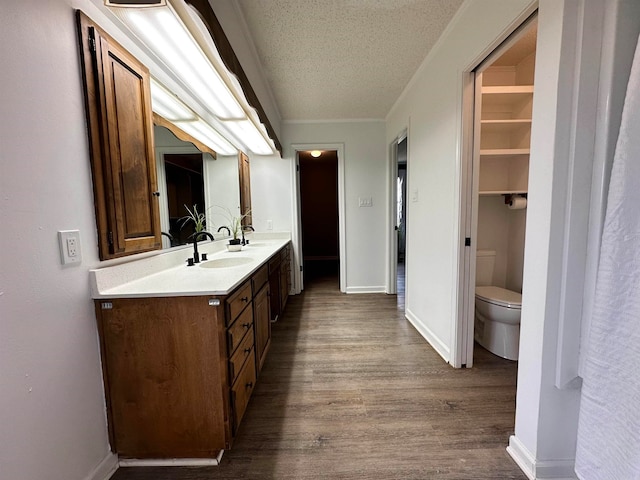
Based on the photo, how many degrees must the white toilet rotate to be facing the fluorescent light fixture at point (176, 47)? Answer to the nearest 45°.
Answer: approximately 90° to its right

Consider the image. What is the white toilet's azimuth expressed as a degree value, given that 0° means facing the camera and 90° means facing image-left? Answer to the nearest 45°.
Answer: approximately 315°

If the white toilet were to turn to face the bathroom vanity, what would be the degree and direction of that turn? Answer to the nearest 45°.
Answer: approximately 90° to its right

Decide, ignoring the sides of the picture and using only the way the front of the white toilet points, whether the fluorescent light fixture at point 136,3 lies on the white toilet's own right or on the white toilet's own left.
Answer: on the white toilet's own right

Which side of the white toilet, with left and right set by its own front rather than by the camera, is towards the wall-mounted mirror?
right

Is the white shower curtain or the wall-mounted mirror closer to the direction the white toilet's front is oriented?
the white shower curtain
